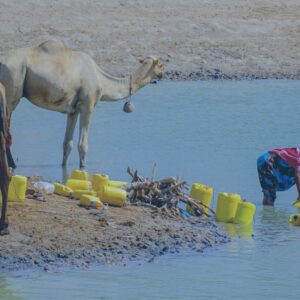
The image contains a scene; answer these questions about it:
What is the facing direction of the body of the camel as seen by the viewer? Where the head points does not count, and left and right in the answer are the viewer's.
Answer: facing to the right of the viewer

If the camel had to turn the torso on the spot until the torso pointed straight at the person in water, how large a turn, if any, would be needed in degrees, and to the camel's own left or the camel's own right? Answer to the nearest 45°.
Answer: approximately 45° to the camel's own right

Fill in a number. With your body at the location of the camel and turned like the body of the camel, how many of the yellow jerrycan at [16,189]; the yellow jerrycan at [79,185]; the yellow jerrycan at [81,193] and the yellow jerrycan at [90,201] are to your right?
4

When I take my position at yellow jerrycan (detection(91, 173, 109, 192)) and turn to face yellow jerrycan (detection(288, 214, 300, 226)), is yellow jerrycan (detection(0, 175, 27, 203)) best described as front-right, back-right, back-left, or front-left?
back-right

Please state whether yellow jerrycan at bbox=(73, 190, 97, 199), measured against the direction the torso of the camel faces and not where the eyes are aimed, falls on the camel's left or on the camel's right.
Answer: on the camel's right
